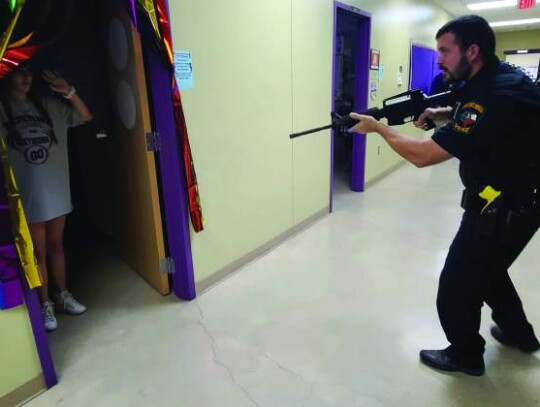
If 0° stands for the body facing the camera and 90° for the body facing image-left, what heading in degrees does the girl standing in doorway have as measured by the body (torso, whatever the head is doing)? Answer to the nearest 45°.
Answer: approximately 0°

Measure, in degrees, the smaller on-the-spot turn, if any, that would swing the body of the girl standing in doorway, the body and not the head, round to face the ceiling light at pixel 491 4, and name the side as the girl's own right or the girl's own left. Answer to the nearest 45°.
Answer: approximately 90° to the girl's own left

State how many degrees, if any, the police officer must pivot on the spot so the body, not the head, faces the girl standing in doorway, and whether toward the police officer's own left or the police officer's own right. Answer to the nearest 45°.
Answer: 0° — they already face them

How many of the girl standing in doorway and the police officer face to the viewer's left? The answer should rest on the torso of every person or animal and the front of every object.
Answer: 1

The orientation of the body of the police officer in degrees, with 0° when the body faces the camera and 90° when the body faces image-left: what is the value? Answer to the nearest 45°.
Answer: approximately 90°

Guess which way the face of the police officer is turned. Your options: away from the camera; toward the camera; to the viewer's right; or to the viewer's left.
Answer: to the viewer's left

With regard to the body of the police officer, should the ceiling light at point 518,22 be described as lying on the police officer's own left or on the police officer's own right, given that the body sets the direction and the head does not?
on the police officer's own right

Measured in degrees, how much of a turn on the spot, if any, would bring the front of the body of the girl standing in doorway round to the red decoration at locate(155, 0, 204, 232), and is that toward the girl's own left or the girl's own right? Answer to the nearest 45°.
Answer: approximately 90° to the girl's own left

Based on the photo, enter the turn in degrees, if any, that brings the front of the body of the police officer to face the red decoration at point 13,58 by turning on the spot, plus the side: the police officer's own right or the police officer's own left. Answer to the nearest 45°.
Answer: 0° — they already face it

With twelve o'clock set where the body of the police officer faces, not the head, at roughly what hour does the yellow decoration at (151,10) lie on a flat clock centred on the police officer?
The yellow decoration is roughly at 12 o'clock from the police officer.

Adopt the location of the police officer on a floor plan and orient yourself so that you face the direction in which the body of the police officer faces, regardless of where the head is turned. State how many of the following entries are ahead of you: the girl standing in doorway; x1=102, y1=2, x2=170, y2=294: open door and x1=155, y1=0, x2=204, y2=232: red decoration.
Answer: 3
